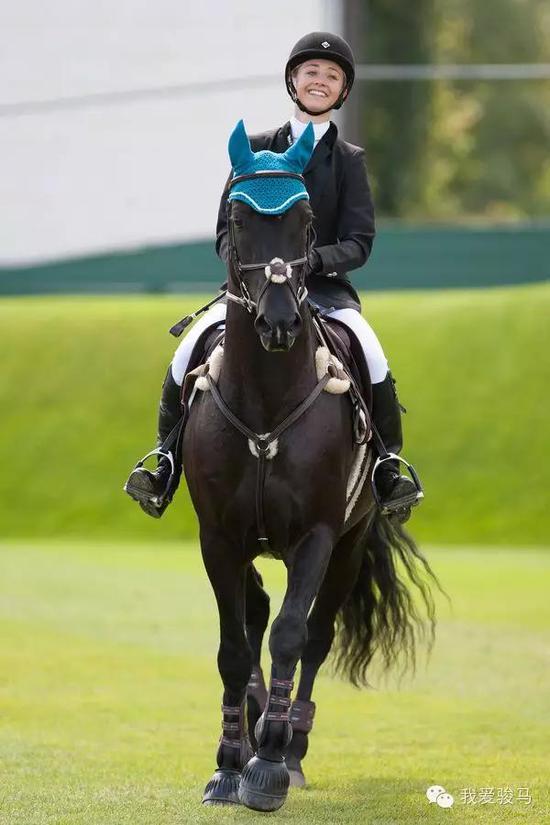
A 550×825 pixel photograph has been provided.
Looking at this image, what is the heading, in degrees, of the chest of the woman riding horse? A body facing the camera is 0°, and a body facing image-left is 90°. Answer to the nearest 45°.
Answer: approximately 0°

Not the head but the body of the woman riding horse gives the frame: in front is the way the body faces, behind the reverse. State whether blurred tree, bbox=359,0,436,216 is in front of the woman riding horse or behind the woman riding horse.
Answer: behind

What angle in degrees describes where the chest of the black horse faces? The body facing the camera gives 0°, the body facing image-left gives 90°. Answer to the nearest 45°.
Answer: approximately 0°

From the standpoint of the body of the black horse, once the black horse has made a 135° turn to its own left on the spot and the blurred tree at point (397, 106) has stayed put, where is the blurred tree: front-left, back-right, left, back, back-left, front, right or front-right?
front-left
